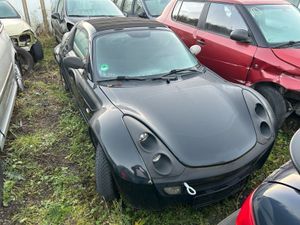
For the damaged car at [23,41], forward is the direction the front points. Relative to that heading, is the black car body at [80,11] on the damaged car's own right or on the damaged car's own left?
on the damaged car's own left

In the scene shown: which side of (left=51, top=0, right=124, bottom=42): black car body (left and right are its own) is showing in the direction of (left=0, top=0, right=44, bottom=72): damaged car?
right

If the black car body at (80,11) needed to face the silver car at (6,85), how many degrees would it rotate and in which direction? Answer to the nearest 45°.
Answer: approximately 45° to its right

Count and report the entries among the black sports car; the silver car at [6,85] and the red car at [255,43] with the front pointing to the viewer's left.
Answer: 0

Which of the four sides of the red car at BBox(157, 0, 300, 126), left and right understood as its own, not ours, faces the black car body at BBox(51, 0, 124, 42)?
back

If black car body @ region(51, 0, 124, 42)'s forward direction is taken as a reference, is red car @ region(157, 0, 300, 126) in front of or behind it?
in front

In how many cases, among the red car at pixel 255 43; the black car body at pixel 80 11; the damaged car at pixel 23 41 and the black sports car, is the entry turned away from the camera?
0

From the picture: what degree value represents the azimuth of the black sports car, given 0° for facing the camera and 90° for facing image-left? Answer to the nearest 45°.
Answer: approximately 315°

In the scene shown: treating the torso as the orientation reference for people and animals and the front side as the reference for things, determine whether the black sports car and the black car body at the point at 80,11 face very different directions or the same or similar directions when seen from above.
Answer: same or similar directions

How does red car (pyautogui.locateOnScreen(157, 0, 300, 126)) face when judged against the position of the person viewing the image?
facing the viewer and to the right of the viewer

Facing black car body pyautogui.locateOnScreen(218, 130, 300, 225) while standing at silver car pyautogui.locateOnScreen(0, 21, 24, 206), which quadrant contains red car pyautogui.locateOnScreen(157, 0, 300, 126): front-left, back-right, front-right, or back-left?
front-left

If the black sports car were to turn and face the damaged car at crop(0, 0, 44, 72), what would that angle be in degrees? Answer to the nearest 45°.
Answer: approximately 180°

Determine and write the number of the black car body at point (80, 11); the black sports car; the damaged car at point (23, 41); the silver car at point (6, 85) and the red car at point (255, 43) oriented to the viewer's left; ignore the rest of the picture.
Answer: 0

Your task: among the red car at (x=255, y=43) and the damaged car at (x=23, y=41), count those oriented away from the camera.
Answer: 0
